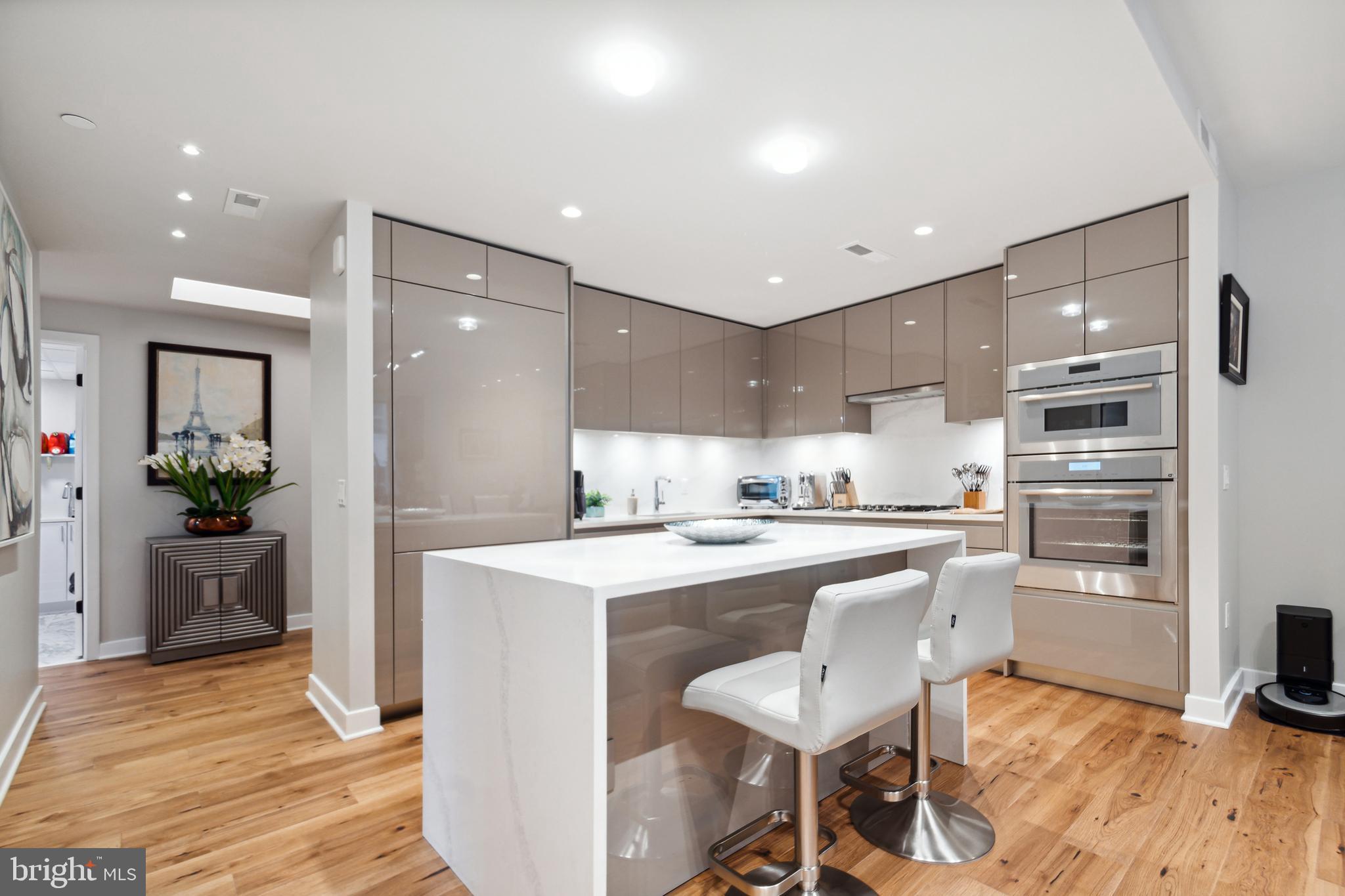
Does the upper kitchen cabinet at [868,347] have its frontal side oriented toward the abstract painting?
yes

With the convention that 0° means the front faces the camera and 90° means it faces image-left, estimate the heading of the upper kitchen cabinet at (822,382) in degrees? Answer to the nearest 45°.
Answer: approximately 45°

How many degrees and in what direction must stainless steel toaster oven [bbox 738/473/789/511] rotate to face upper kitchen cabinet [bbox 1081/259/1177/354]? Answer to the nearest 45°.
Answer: approximately 45° to its left

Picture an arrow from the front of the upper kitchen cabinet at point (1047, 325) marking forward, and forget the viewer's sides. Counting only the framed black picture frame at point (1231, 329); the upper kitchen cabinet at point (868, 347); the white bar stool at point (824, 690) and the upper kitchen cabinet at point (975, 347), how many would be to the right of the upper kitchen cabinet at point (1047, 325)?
2

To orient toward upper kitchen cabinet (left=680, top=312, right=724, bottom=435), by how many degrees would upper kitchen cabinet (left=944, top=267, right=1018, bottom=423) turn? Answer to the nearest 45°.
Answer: approximately 45° to its right

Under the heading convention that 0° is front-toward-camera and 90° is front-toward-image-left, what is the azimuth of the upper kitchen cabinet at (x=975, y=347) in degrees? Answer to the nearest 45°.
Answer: approximately 45°

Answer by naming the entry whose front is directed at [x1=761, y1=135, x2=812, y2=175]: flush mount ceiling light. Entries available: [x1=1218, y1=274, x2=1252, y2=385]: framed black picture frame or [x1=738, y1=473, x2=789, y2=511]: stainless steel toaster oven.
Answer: the stainless steel toaster oven

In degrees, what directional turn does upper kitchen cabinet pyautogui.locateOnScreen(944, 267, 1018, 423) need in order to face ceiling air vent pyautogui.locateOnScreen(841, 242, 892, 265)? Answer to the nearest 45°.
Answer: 0° — it already faces it

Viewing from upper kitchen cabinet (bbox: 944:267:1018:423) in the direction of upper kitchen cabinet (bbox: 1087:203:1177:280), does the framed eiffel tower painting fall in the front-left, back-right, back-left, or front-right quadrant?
back-right
